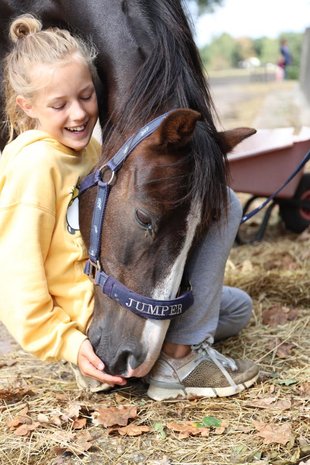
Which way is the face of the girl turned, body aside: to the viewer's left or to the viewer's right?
to the viewer's right

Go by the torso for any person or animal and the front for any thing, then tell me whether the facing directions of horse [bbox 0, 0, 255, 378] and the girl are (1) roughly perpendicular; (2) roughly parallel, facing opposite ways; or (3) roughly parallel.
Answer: roughly parallel

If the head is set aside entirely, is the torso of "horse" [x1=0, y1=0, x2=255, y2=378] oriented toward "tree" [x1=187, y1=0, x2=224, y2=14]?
no

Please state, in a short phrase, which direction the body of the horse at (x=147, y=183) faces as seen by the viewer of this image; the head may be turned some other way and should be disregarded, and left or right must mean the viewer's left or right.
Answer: facing the viewer and to the right of the viewer

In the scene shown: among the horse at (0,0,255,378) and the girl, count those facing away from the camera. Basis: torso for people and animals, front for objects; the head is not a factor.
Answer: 0
